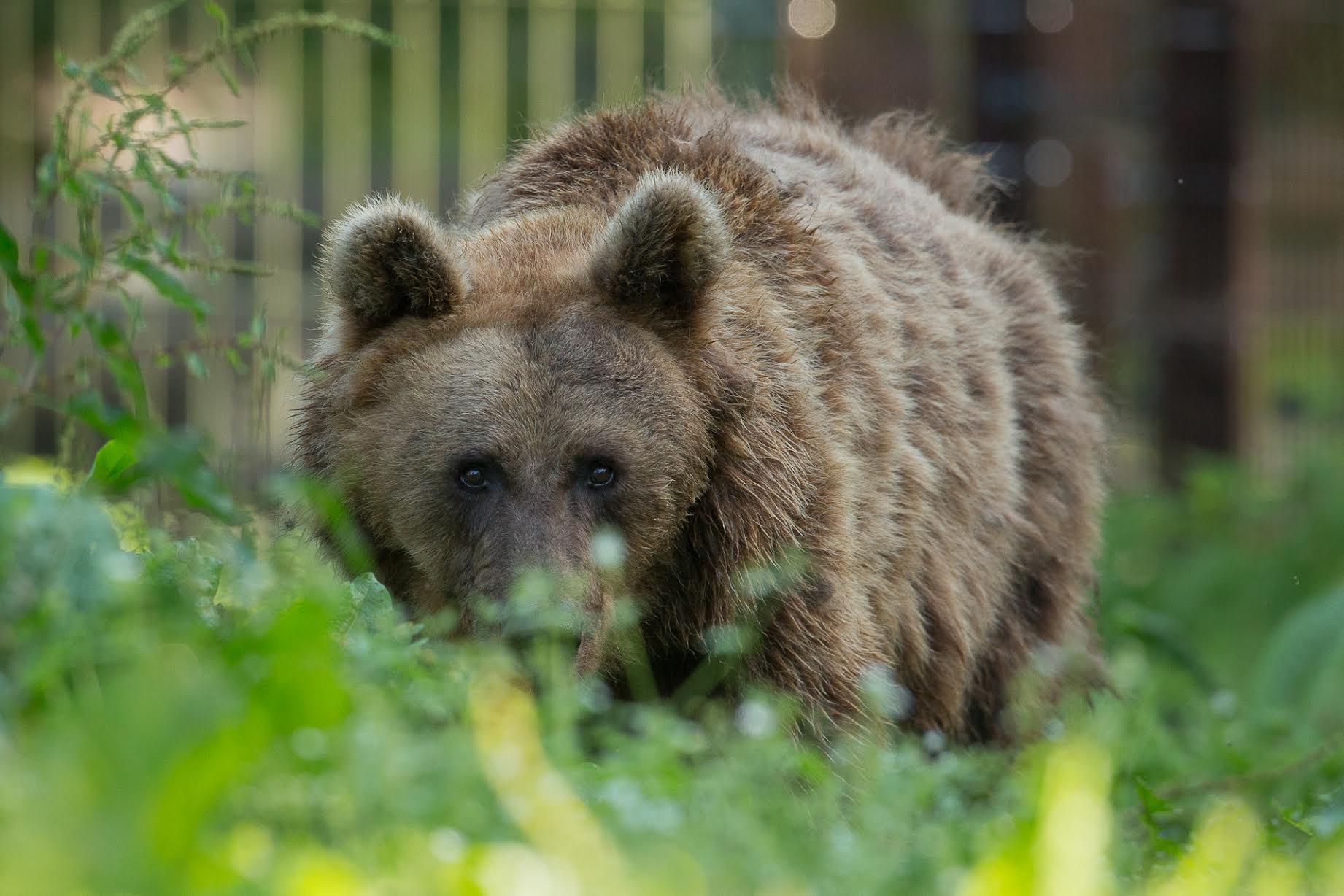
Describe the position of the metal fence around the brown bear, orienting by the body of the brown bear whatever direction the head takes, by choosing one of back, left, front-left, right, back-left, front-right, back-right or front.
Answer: back-right

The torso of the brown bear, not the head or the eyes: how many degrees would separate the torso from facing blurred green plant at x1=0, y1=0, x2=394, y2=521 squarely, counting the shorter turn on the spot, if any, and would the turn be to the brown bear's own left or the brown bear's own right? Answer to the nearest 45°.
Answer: approximately 45° to the brown bear's own right

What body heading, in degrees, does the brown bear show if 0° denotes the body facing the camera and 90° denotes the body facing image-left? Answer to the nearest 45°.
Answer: approximately 45°

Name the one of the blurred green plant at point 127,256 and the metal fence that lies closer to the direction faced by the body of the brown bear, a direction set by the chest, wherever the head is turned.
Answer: the blurred green plant

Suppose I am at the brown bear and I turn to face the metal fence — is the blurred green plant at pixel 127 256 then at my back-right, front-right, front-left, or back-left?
back-left
